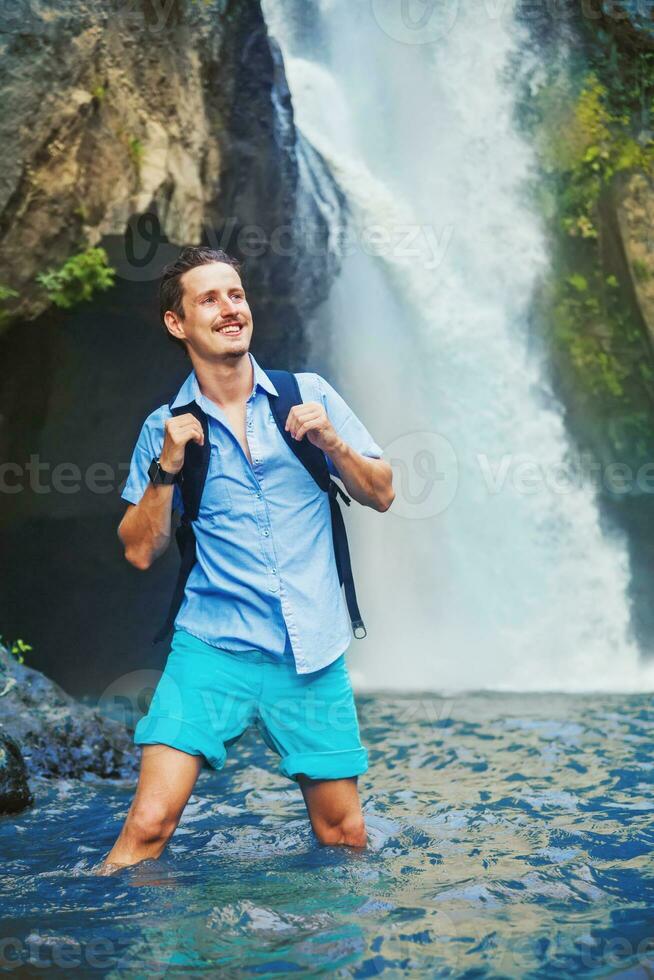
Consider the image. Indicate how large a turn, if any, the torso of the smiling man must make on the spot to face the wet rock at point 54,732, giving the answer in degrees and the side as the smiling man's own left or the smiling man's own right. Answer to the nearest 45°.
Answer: approximately 180°

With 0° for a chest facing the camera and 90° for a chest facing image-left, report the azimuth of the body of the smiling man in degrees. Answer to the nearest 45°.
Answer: approximately 0°

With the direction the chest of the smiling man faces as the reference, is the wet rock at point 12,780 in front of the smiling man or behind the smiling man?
behind
